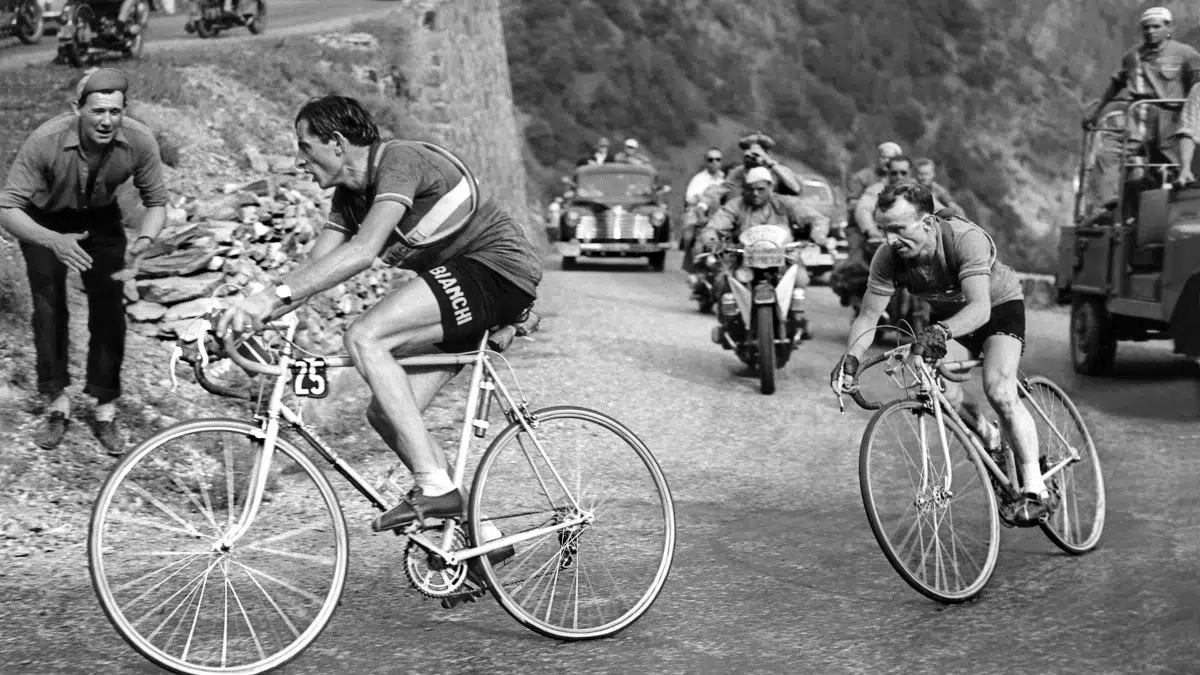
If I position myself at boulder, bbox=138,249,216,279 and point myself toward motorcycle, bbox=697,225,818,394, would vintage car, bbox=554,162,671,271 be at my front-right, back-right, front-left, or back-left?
front-left

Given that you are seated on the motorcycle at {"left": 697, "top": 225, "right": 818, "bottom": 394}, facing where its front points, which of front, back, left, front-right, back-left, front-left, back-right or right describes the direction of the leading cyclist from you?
front

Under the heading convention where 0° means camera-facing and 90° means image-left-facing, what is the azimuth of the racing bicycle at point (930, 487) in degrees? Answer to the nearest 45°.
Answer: approximately 45°

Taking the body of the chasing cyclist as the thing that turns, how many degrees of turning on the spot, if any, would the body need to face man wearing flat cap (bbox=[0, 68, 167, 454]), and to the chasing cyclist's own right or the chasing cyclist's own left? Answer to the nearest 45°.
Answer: approximately 45° to the chasing cyclist's own right

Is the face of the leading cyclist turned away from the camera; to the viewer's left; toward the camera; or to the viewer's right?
to the viewer's left

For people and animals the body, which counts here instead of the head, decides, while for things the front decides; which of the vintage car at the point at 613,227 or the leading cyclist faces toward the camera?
the vintage car

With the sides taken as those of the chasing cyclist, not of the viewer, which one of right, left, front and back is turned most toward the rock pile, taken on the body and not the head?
right

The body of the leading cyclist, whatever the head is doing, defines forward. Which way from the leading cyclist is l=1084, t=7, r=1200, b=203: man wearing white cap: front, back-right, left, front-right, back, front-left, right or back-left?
back-right

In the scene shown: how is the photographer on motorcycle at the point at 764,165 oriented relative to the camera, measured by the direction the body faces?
toward the camera

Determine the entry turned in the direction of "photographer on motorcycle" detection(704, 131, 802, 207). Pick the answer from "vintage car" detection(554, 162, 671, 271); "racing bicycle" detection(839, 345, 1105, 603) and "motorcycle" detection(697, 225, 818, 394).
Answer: the vintage car

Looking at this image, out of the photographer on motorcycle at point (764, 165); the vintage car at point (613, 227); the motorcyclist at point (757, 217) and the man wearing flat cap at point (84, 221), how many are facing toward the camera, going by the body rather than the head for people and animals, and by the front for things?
4

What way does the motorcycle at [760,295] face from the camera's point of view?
toward the camera

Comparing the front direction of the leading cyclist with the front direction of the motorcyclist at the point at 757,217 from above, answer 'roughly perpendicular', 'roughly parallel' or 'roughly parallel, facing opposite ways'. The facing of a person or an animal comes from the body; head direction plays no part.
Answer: roughly perpendicular

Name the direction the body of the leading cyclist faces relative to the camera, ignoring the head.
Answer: to the viewer's left

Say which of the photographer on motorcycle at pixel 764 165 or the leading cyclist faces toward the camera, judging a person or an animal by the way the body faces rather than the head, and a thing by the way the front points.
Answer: the photographer on motorcycle
